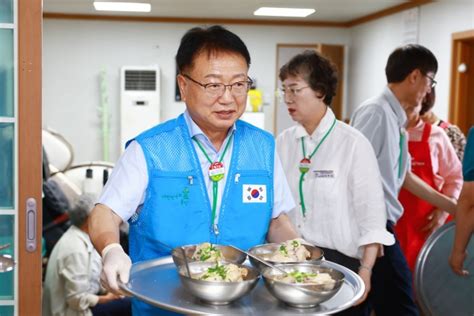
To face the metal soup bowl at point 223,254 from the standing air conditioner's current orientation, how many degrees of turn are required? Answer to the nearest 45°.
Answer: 0° — it already faces it

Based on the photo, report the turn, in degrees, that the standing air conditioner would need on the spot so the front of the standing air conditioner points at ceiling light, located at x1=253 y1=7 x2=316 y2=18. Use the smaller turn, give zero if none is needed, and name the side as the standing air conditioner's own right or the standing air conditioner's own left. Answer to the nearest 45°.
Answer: approximately 45° to the standing air conditioner's own left

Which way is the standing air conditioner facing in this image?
toward the camera

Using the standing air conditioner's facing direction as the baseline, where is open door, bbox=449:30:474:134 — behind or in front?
in front

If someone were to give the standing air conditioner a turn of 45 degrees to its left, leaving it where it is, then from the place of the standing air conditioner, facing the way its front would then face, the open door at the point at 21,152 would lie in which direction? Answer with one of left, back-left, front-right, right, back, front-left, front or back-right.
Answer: front-right

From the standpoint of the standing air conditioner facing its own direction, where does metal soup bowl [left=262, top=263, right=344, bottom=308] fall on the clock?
The metal soup bowl is roughly at 12 o'clock from the standing air conditioner.

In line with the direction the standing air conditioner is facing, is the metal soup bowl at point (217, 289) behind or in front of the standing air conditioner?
in front

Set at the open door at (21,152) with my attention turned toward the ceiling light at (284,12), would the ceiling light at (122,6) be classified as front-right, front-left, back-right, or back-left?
front-left

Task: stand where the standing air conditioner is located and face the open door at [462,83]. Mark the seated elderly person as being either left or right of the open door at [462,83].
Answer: right

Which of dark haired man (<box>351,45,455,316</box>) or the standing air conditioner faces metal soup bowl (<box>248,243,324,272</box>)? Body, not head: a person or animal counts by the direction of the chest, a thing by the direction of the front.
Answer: the standing air conditioner
